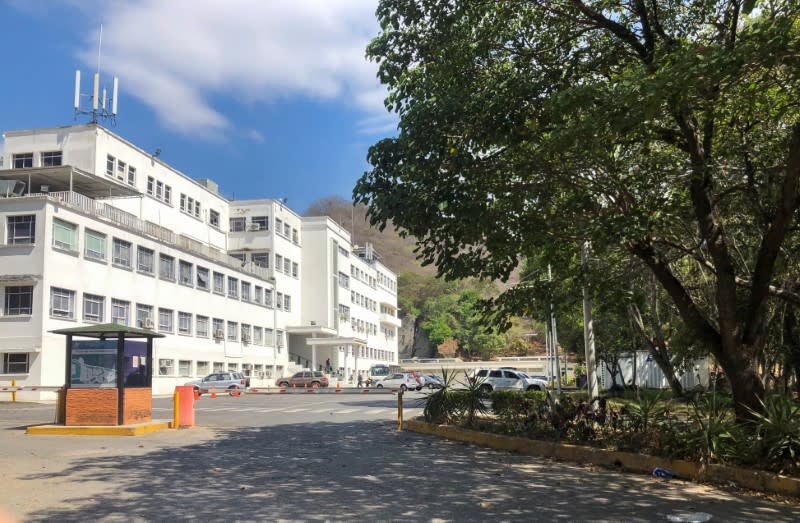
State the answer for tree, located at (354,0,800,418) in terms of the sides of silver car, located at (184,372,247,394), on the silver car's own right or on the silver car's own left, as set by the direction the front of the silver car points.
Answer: on the silver car's own left

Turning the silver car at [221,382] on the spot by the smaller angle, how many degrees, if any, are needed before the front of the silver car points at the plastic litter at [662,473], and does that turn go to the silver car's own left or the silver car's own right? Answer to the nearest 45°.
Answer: approximately 90° to the silver car's own left

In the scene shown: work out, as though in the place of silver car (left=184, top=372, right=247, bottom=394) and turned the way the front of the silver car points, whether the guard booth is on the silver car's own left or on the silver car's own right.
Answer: on the silver car's own left

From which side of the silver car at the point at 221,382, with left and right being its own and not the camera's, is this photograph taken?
left

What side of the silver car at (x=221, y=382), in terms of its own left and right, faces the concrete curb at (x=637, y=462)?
left
